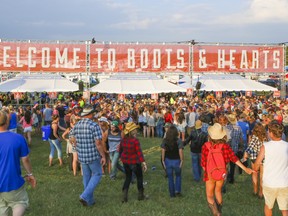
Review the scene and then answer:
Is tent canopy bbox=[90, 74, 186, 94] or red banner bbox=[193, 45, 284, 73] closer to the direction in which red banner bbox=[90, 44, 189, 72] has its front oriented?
the tent canopy

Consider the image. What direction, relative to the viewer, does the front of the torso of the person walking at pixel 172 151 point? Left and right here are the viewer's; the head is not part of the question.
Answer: facing away from the viewer

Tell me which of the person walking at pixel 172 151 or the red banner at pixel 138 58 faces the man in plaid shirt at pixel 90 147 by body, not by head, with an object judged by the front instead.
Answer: the red banner

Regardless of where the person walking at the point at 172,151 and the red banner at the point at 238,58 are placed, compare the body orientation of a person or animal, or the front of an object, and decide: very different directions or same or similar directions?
very different directions

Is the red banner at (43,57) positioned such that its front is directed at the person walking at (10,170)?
yes

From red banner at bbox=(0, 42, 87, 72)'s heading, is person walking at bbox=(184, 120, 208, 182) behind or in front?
in front
